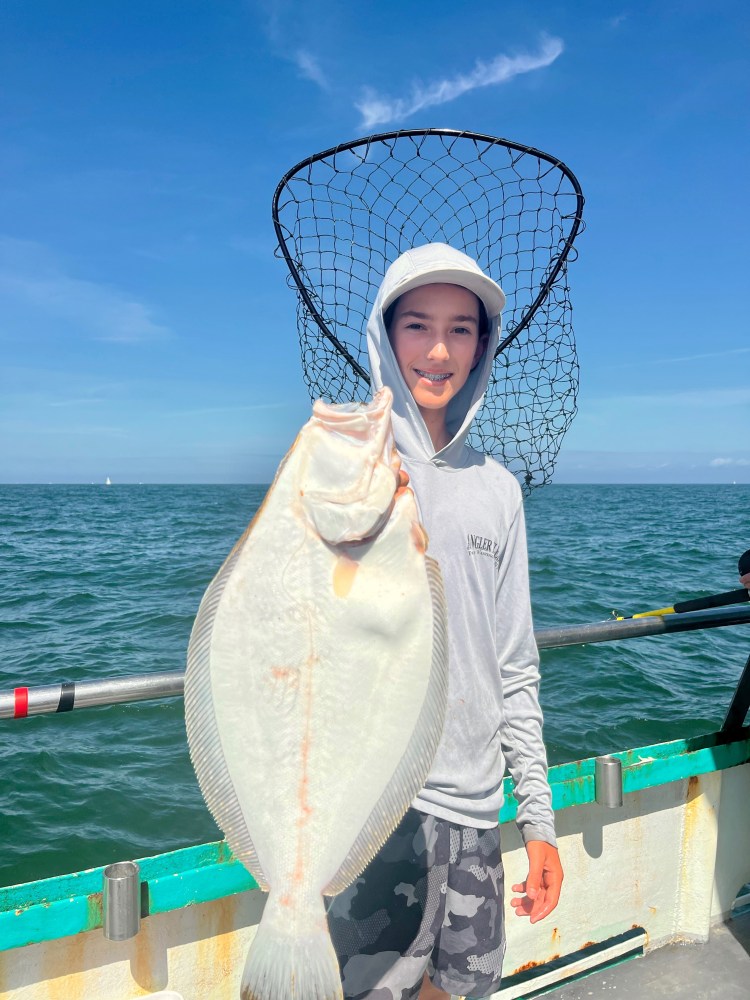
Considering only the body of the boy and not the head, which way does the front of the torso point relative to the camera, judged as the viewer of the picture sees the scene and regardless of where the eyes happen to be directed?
toward the camera

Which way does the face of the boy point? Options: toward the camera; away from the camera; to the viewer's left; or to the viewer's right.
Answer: toward the camera
